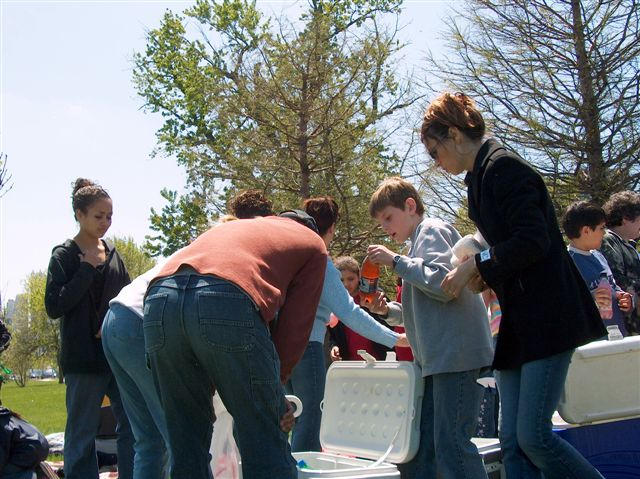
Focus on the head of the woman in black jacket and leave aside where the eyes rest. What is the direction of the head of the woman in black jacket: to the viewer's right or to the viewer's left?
to the viewer's left

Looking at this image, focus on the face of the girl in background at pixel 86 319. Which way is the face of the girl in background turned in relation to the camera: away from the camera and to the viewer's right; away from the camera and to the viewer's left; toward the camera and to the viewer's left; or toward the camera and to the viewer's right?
toward the camera and to the viewer's right

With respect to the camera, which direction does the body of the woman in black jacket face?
to the viewer's left

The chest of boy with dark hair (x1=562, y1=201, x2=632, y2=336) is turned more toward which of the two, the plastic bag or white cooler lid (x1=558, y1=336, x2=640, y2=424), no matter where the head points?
the white cooler lid

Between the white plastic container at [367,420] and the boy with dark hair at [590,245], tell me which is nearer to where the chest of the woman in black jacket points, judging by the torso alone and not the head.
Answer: the white plastic container

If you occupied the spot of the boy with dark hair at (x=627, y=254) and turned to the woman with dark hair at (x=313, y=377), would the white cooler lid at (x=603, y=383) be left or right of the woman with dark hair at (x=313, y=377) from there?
left

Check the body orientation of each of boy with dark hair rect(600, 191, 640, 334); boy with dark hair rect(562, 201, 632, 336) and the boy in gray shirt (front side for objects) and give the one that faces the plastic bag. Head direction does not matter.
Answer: the boy in gray shirt

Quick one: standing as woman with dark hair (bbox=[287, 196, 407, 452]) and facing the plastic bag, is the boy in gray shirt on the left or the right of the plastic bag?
left

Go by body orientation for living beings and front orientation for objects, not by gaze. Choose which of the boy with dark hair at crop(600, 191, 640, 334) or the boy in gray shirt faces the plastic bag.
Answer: the boy in gray shirt

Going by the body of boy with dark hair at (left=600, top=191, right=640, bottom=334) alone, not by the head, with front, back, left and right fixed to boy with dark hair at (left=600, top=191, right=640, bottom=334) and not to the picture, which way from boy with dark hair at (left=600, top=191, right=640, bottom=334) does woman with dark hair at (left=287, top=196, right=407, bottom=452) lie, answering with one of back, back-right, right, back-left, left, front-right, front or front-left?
back-right

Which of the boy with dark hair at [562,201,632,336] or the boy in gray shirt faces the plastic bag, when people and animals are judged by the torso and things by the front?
the boy in gray shirt

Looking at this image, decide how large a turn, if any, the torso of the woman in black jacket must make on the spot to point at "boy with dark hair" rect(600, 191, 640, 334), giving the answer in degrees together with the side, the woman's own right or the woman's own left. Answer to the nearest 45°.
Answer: approximately 90° to the woman's own right
